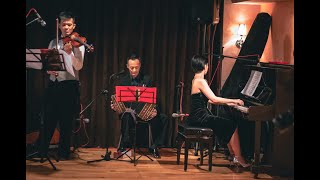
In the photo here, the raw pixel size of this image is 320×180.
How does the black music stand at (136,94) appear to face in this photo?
away from the camera

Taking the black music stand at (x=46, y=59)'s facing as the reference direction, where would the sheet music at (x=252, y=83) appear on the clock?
The sheet music is roughly at 3 o'clock from the black music stand.

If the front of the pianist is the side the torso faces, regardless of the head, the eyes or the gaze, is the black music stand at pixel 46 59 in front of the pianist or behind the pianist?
behind

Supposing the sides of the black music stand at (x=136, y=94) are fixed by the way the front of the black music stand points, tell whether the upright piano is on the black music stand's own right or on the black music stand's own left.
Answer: on the black music stand's own right

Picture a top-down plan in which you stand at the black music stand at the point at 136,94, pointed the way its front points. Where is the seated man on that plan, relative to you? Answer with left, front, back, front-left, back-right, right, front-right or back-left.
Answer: front

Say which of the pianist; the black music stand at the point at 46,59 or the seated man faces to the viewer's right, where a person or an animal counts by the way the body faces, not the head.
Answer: the pianist

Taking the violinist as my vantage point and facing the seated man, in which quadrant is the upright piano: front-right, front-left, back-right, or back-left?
front-right

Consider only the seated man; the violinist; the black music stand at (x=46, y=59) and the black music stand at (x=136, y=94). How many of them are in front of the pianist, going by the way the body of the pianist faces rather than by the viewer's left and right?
0

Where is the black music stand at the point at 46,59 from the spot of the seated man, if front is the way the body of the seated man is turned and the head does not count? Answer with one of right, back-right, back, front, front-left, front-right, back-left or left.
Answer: front-right

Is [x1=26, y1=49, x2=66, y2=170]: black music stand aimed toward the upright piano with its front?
no

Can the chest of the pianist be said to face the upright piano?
yes

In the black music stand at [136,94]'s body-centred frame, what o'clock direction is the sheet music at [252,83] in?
The sheet music is roughly at 3 o'clock from the black music stand.

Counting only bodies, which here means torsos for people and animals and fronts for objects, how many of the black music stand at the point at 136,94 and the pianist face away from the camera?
1

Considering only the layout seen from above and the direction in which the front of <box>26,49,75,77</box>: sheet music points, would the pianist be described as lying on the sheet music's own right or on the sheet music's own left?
on the sheet music's own right

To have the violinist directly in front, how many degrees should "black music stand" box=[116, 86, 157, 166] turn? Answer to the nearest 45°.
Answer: approximately 90° to its left

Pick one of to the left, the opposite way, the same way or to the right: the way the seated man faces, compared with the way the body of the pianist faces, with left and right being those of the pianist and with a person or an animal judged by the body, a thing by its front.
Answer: to the right

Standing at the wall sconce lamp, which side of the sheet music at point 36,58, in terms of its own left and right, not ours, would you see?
right

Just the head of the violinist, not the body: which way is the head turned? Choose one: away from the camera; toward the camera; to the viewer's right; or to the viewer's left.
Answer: toward the camera

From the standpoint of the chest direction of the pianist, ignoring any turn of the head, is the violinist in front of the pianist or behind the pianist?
behind

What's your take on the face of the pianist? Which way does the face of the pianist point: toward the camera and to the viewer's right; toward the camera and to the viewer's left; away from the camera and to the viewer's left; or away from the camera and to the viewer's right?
away from the camera and to the viewer's right
